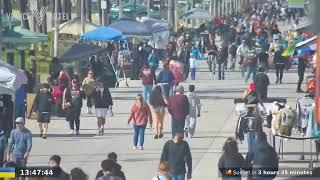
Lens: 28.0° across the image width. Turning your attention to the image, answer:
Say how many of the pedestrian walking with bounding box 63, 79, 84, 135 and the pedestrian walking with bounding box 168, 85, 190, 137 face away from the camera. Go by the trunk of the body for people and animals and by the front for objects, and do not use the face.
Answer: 1

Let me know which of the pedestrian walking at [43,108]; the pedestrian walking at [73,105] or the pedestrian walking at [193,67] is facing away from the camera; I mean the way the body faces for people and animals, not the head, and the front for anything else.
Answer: the pedestrian walking at [193,67]

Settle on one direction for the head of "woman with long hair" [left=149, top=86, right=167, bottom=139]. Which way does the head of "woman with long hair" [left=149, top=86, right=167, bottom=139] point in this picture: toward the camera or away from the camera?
away from the camera

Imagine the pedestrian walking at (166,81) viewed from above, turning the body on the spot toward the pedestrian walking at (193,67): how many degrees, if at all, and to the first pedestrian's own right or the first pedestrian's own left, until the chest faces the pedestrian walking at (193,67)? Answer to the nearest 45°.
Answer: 0° — they already face them

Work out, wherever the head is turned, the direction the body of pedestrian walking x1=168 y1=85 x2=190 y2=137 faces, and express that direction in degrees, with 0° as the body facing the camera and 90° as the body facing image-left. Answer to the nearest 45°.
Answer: approximately 180°

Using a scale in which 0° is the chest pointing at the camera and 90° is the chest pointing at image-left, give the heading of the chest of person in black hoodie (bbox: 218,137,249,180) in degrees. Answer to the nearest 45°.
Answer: approximately 180°
